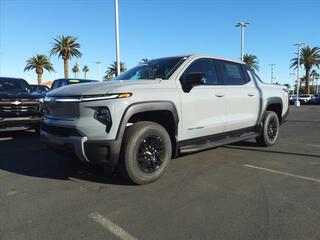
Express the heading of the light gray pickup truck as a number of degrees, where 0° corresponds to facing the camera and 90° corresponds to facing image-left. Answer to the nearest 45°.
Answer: approximately 45°

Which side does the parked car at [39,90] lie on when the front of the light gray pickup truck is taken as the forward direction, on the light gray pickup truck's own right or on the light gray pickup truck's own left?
on the light gray pickup truck's own right

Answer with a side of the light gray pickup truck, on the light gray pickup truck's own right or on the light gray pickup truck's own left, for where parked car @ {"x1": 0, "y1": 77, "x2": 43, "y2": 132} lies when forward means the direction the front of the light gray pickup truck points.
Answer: on the light gray pickup truck's own right
